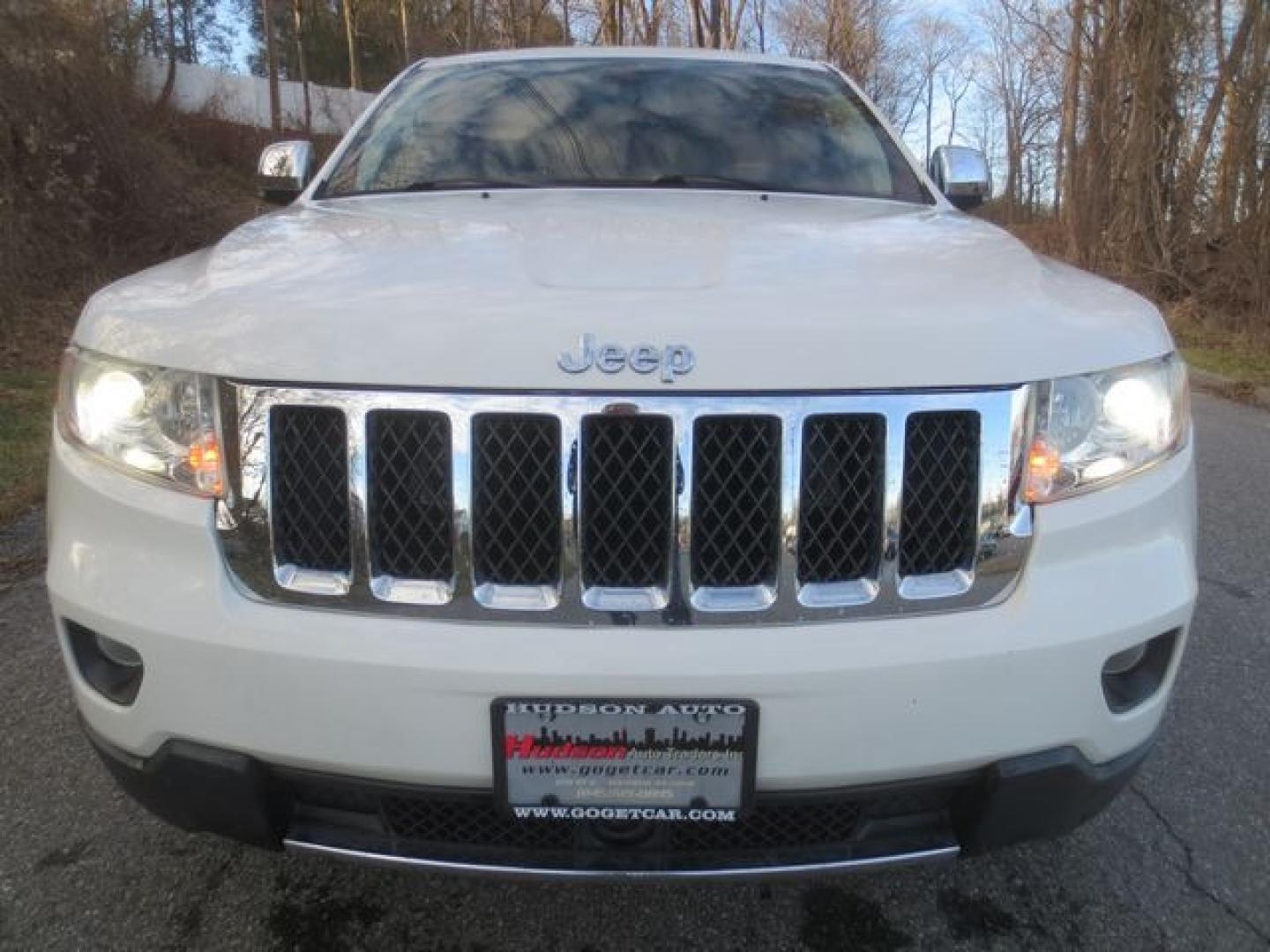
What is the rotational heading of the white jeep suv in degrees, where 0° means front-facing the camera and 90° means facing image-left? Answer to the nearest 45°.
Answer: approximately 0°

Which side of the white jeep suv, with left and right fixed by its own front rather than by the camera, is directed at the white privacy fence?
back

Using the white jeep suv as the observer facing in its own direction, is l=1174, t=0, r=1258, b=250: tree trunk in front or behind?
behind

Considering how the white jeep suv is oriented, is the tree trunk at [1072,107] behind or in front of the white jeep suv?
behind
